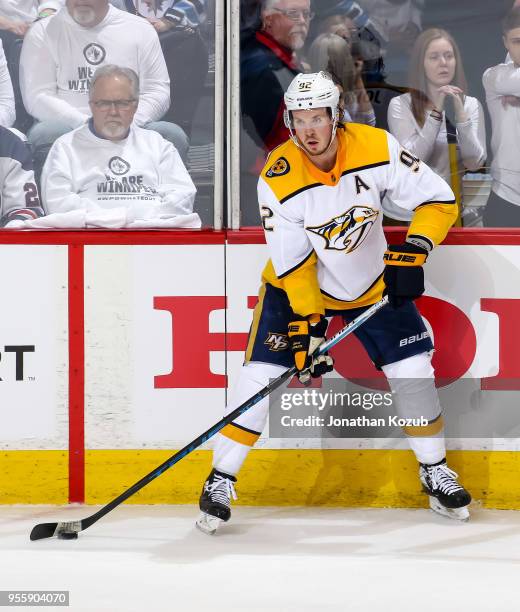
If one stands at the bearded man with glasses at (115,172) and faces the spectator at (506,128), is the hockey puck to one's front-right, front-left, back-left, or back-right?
back-right

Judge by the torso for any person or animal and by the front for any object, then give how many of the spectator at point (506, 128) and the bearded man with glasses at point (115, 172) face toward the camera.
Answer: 2

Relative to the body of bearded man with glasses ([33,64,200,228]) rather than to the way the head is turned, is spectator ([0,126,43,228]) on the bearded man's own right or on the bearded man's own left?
on the bearded man's own right

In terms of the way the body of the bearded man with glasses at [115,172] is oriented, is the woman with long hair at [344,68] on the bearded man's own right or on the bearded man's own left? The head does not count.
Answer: on the bearded man's own left

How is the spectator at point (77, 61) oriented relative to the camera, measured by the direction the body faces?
toward the camera

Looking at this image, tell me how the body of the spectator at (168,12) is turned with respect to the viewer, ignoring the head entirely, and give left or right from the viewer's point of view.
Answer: facing the viewer

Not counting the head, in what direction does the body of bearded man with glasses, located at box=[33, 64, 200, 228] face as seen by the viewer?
toward the camera

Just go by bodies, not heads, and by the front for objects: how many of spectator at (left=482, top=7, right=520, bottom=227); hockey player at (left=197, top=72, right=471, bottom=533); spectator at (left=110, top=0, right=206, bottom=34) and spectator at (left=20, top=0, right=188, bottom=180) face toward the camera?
4

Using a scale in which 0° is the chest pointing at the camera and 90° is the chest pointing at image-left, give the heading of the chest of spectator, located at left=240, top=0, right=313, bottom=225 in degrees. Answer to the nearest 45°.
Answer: approximately 315°

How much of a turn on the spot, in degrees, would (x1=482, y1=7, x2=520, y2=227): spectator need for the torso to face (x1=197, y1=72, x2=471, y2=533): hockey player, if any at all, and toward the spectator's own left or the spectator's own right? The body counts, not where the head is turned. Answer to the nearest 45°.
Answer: approximately 45° to the spectator's own right
